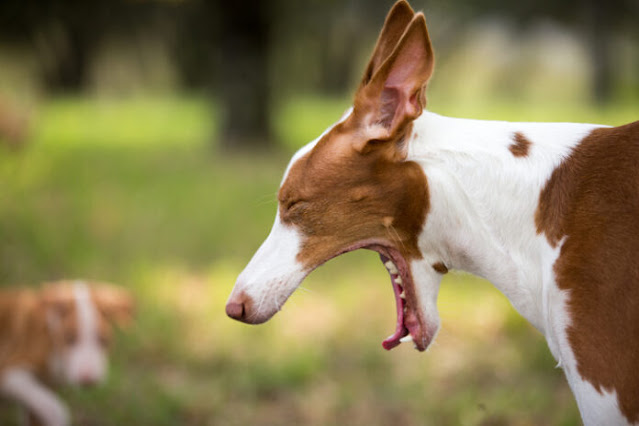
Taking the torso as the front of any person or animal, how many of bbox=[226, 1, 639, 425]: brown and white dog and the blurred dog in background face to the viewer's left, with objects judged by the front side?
1

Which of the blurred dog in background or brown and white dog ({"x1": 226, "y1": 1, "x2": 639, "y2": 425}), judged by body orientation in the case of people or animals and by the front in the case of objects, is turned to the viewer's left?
the brown and white dog

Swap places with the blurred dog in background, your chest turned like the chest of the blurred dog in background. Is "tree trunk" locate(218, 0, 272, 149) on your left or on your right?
on your left

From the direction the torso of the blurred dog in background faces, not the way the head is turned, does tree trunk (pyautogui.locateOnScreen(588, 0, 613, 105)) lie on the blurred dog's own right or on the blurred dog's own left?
on the blurred dog's own left

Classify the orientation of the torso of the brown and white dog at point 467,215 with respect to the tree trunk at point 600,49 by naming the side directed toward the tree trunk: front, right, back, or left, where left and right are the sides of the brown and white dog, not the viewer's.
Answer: right

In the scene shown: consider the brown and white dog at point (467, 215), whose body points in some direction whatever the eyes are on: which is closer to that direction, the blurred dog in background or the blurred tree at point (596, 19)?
the blurred dog in background

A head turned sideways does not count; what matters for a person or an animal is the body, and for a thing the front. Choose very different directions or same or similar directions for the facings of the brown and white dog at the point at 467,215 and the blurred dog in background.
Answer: very different directions

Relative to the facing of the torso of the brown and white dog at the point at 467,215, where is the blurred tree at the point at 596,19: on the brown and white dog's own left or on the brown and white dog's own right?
on the brown and white dog's own right

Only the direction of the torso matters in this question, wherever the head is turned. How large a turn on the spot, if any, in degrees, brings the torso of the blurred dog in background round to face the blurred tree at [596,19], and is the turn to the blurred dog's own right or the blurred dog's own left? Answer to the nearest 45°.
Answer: approximately 90° to the blurred dog's own left

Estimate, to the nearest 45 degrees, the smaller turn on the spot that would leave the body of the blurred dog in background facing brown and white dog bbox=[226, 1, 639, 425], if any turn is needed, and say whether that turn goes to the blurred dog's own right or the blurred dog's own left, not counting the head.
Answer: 0° — it already faces it

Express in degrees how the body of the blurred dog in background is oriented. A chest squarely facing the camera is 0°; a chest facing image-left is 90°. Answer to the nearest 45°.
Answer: approximately 315°

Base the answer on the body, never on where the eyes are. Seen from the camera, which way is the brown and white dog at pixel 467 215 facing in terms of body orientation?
to the viewer's left
